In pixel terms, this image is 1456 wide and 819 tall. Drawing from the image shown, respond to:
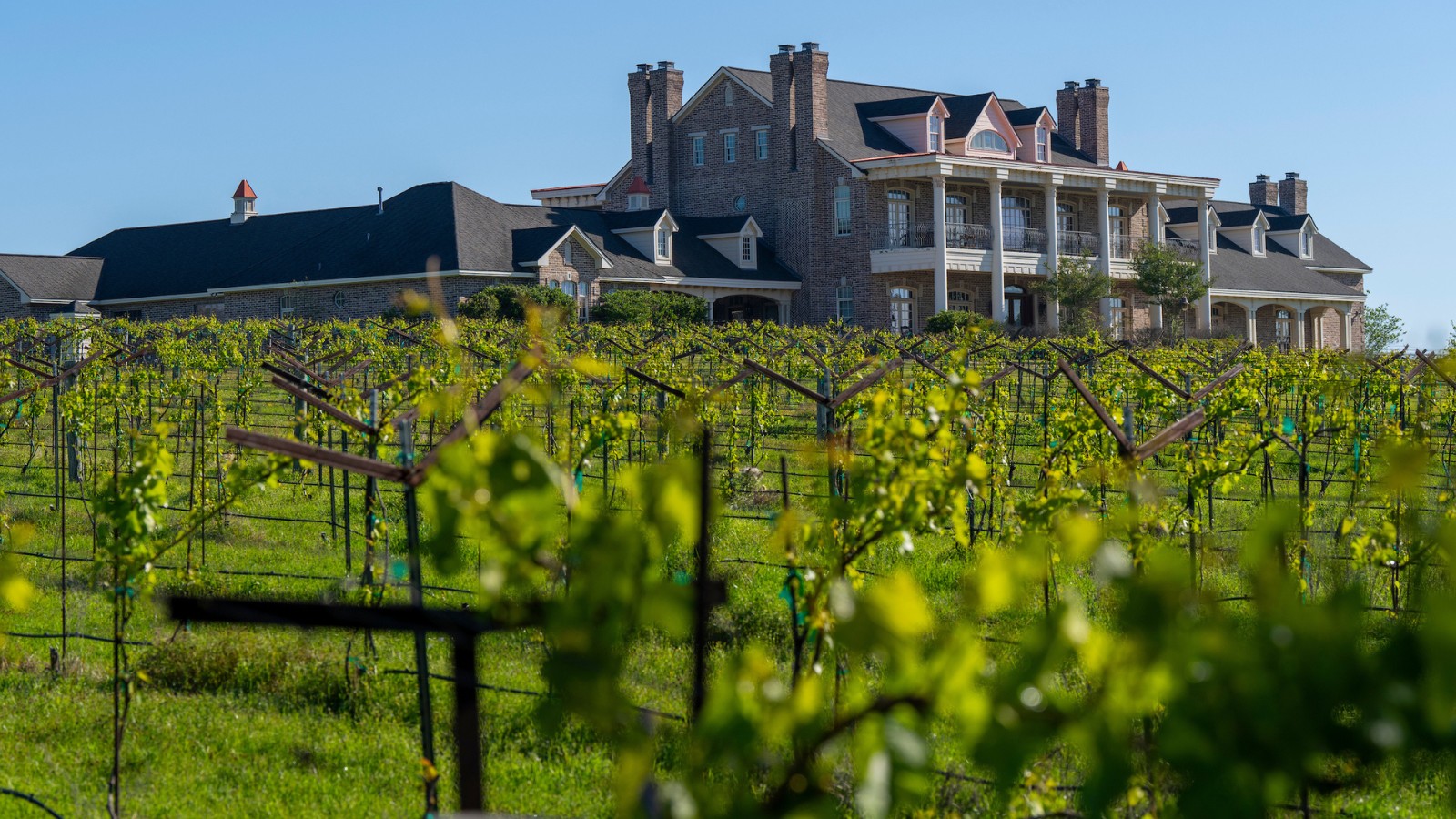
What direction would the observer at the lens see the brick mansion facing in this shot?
facing the viewer and to the right of the viewer

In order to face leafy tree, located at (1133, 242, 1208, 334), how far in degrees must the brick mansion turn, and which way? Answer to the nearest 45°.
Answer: approximately 45° to its left

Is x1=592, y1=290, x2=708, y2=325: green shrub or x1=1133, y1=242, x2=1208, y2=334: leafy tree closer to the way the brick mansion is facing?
the leafy tree

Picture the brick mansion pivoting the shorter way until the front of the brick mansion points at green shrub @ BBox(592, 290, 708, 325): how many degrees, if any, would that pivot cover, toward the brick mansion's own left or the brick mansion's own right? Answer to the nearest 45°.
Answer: approximately 90° to the brick mansion's own right

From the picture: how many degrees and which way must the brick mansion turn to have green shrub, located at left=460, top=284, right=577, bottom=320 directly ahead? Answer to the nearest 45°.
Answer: approximately 90° to its right
